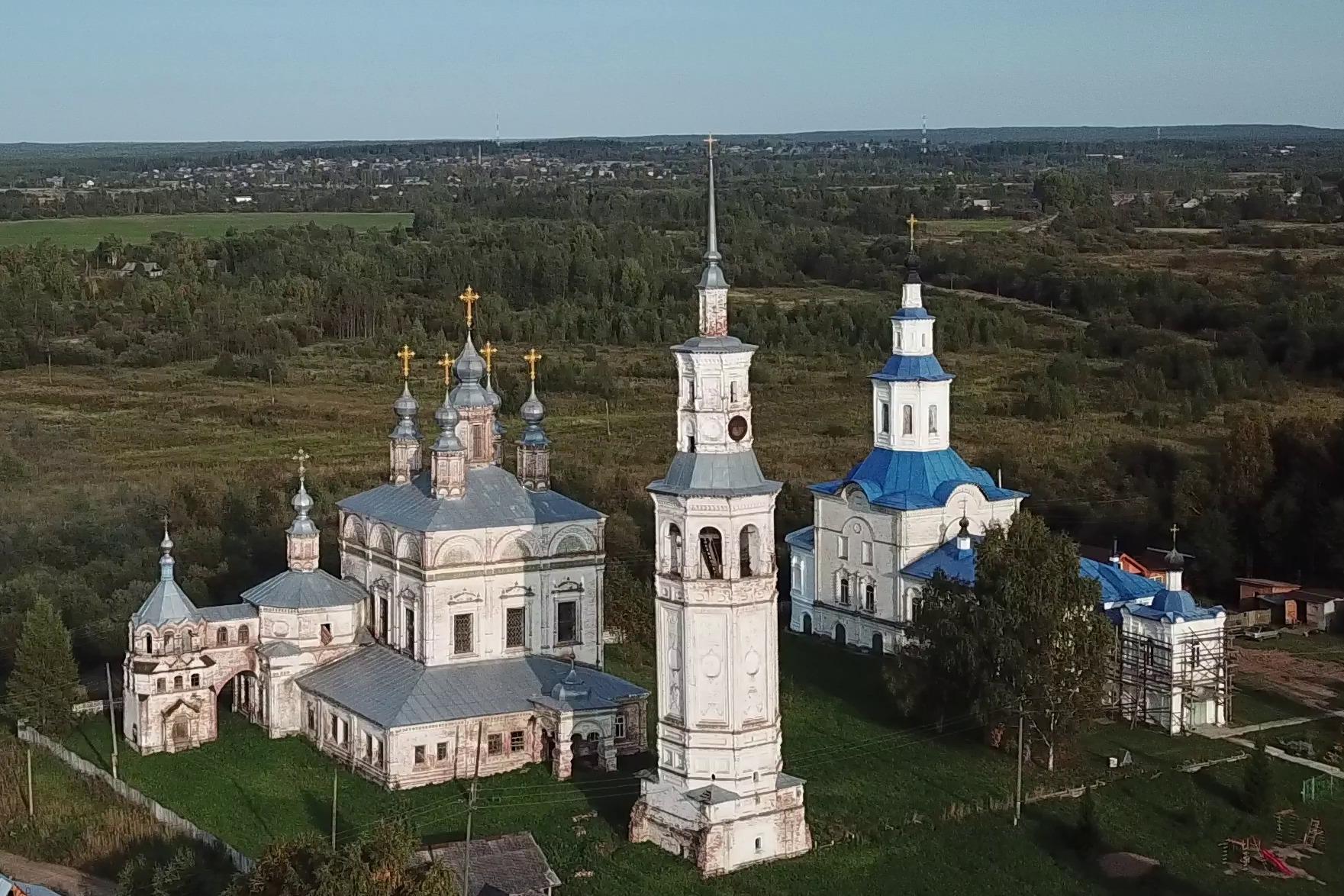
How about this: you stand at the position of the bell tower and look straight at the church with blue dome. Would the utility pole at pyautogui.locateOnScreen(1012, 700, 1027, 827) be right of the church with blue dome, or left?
right

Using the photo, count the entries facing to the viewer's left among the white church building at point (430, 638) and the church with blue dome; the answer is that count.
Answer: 0

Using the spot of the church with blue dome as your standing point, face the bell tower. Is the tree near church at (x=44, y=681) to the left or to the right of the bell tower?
right

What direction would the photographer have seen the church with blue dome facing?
facing the viewer and to the right of the viewer

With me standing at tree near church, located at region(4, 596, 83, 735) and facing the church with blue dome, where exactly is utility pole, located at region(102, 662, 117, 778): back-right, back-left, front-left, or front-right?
front-right

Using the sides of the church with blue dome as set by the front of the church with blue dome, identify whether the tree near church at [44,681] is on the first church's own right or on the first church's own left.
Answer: on the first church's own right

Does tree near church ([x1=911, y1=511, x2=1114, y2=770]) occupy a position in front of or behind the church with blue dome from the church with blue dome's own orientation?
in front
